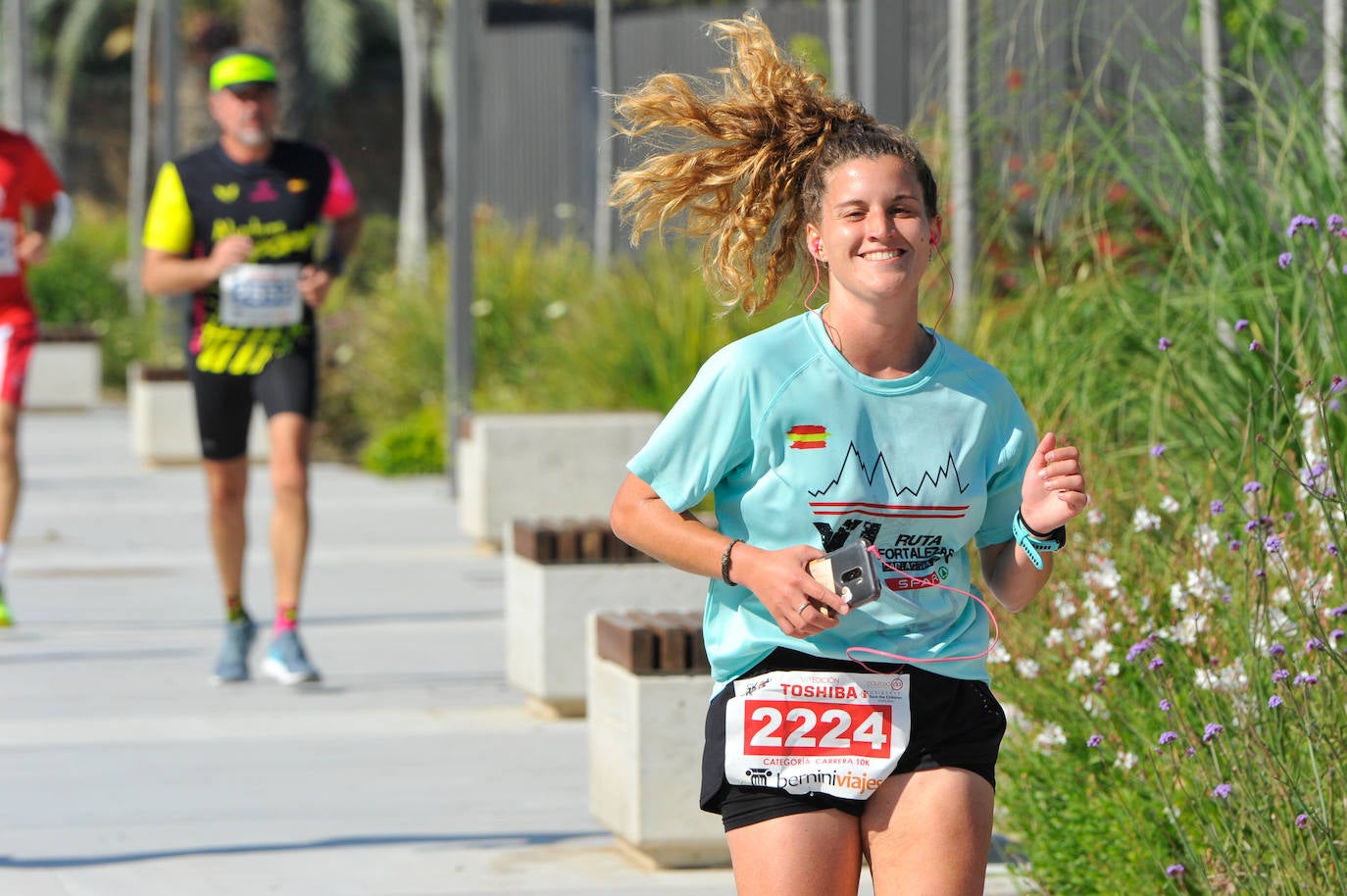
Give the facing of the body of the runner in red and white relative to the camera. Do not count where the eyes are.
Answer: toward the camera

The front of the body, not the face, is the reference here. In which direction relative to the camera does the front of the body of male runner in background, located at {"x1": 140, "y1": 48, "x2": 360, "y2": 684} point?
toward the camera

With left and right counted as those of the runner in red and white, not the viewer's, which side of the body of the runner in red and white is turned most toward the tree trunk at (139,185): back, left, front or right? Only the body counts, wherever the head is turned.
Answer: back

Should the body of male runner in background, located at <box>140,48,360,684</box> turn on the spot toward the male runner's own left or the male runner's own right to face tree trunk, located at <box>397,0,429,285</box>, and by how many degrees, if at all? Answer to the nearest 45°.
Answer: approximately 180°

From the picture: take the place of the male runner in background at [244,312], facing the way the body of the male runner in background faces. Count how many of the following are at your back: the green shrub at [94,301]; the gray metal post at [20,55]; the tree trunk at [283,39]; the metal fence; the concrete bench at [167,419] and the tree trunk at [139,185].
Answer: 6

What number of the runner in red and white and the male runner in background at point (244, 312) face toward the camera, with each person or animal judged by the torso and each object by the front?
2

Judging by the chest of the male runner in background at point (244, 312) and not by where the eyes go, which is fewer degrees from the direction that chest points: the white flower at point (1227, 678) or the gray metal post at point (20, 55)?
the white flower

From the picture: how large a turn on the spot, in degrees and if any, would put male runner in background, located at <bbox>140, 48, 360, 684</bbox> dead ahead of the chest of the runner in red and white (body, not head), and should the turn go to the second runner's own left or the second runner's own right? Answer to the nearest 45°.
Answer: approximately 45° to the second runner's own left

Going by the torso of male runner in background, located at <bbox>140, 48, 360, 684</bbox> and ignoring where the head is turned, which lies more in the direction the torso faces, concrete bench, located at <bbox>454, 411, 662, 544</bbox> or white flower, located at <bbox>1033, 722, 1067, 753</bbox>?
the white flower

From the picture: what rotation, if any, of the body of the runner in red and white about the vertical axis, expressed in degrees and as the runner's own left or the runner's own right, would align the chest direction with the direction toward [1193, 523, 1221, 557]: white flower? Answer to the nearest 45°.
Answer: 0° — they already face it

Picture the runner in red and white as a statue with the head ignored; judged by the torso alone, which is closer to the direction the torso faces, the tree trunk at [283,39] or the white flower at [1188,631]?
the white flower

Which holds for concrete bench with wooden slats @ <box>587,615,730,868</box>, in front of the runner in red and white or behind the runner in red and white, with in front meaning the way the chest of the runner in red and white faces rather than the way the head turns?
in front
